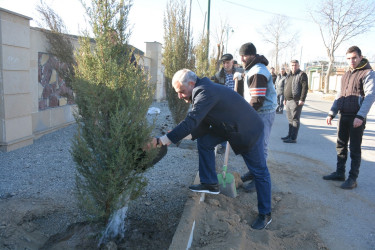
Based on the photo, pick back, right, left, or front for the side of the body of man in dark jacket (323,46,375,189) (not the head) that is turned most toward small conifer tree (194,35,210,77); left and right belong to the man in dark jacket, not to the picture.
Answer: right

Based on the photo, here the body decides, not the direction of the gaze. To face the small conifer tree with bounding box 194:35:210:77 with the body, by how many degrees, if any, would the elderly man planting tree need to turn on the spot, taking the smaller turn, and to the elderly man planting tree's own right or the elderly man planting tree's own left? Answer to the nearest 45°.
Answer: approximately 90° to the elderly man planting tree's own right

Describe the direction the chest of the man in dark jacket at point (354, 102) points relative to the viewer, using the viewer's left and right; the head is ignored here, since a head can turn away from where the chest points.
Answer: facing the viewer and to the left of the viewer

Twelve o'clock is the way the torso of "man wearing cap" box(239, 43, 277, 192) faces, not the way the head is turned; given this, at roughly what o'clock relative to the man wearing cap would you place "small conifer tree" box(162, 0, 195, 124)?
The small conifer tree is roughly at 2 o'clock from the man wearing cap.

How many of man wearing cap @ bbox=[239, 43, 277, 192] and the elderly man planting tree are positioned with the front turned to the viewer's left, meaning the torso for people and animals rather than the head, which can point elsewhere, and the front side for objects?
2

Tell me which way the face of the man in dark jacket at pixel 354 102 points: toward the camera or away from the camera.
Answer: toward the camera

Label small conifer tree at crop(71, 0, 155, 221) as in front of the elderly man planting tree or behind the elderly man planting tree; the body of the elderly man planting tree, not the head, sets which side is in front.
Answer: in front

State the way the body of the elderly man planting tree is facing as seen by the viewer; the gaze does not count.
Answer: to the viewer's left

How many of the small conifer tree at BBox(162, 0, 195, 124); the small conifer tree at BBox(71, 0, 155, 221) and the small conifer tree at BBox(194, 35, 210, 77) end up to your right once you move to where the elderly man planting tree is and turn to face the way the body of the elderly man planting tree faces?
2

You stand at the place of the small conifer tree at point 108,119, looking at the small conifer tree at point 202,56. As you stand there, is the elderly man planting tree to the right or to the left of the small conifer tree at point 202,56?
right
